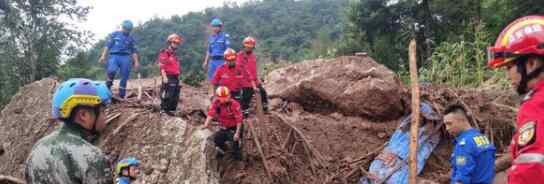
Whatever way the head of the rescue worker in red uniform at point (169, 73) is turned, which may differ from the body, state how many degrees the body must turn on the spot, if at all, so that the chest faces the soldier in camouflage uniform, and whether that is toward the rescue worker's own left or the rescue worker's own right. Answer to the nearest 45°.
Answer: approximately 45° to the rescue worker's own right

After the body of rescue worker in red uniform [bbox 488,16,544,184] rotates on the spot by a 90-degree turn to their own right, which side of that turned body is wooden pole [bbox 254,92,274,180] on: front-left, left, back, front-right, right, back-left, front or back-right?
front-left

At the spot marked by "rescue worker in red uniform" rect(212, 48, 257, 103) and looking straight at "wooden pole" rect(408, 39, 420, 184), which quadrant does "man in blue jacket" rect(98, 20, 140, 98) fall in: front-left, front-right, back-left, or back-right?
back-right

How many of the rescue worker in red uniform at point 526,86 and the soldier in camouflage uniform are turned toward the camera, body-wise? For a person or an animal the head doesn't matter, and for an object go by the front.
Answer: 0

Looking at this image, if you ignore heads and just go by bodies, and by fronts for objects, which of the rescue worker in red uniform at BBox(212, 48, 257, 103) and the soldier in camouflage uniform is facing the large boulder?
the soldier in camouflage uniform

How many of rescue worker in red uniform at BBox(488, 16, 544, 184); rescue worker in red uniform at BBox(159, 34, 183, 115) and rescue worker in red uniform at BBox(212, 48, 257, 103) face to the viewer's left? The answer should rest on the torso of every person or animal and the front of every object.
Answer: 1

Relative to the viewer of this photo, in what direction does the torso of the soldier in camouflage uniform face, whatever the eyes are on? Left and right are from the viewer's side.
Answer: facing away from the viewer and to the right of the viewer

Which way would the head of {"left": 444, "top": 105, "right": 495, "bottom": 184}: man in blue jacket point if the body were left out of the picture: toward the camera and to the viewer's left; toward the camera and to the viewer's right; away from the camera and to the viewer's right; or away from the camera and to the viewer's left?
toward the camera and to the viewer's left

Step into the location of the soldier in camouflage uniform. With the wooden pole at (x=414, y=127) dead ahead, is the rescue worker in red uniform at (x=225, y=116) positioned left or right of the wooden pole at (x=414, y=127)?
left

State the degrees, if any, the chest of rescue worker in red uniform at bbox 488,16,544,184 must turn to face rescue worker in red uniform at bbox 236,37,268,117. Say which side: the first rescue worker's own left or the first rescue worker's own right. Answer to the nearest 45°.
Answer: approximately 45° to the first rescue worker's own right

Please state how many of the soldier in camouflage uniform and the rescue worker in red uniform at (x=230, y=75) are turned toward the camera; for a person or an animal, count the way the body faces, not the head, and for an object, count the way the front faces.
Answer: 1

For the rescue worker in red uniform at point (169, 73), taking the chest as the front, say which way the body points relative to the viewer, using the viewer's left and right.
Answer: facing the viewer and to the right of the viewer

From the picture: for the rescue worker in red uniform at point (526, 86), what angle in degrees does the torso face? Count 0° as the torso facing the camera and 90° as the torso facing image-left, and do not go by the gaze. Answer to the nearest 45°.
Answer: approximately 90°
